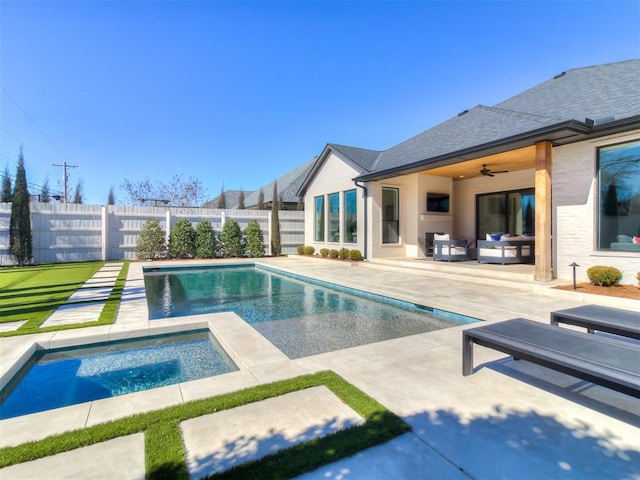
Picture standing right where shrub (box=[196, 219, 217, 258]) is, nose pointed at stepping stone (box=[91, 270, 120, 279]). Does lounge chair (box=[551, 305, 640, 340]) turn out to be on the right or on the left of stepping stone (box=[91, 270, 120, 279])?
left

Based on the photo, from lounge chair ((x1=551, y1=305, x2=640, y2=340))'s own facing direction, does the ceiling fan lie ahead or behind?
ahead

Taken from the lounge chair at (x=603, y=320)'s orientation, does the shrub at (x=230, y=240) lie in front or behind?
in front

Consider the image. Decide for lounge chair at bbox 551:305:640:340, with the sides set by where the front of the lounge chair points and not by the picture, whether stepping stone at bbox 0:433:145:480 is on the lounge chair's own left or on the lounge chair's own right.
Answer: on the lounge chair's own left

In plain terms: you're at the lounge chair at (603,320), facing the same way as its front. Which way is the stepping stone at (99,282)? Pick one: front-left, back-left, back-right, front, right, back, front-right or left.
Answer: front-left

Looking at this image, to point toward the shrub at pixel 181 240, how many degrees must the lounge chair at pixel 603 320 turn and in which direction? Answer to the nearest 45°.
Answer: approximately 45° to its left

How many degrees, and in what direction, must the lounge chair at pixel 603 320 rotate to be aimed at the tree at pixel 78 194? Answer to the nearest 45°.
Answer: approximately 45° to its left

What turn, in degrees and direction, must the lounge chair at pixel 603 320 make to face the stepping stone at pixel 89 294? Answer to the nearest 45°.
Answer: approximately 45° to its left

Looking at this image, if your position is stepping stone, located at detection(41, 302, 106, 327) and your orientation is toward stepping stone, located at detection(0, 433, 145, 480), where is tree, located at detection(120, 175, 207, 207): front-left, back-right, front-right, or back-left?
back-left

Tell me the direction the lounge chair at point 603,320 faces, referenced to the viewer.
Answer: facing away from the viewer and to the left of the viewer

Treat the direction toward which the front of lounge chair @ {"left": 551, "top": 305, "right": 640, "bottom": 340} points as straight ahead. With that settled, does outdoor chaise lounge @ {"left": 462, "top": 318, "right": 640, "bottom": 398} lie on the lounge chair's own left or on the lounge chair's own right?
on the lounge chair's own left
